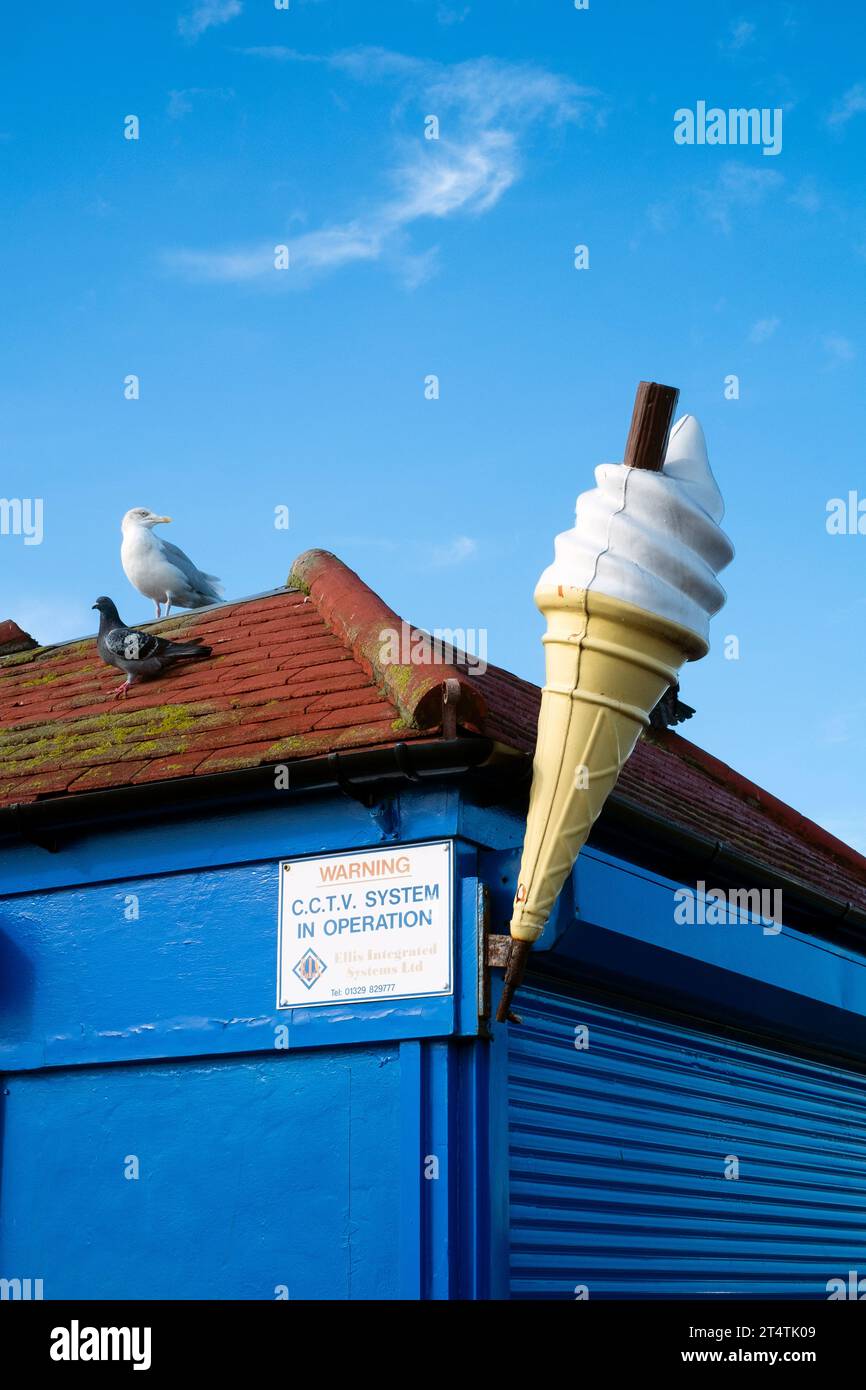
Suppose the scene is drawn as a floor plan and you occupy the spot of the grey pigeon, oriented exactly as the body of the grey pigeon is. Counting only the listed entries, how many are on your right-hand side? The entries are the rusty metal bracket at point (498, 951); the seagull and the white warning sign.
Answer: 1

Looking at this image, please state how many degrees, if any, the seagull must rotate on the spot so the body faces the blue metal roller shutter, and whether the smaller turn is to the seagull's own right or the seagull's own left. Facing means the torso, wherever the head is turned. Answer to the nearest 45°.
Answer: approximately 90° to the seagull's own left

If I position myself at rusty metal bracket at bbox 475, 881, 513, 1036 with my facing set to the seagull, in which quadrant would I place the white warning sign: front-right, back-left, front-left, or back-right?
front-left

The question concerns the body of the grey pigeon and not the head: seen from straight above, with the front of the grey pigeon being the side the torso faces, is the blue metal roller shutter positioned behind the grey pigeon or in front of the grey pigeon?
behind

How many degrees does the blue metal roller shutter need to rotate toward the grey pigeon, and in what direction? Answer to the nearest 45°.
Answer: approximately 135° to its right

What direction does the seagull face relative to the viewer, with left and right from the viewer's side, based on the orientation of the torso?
facing the viewer and to the left of the viewer

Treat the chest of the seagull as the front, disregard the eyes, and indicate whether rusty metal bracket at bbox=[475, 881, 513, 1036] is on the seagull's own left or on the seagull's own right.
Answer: on the seagull's own left

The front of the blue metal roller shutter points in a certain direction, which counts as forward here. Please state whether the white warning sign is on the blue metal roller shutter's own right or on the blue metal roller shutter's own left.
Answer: on the blue metal roller shutter's own right

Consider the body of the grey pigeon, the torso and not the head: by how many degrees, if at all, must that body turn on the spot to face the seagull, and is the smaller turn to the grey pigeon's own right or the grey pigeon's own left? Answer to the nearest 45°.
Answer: approximately 90° to the grey pigeon's own right

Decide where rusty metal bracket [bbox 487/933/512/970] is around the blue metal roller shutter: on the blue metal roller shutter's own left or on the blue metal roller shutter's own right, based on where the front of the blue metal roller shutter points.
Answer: on the blue metal roller shutter's own right

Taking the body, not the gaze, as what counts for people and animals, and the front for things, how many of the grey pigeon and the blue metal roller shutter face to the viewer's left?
1

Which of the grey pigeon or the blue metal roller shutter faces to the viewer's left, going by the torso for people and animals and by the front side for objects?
the grey pigeon

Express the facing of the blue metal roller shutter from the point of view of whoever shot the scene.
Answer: facing the viewer and to the right of the viewer

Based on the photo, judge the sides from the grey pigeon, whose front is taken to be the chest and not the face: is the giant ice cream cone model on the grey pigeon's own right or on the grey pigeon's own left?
on the grey pigeon's own left

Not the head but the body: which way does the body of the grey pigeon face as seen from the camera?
to the viewer's left
